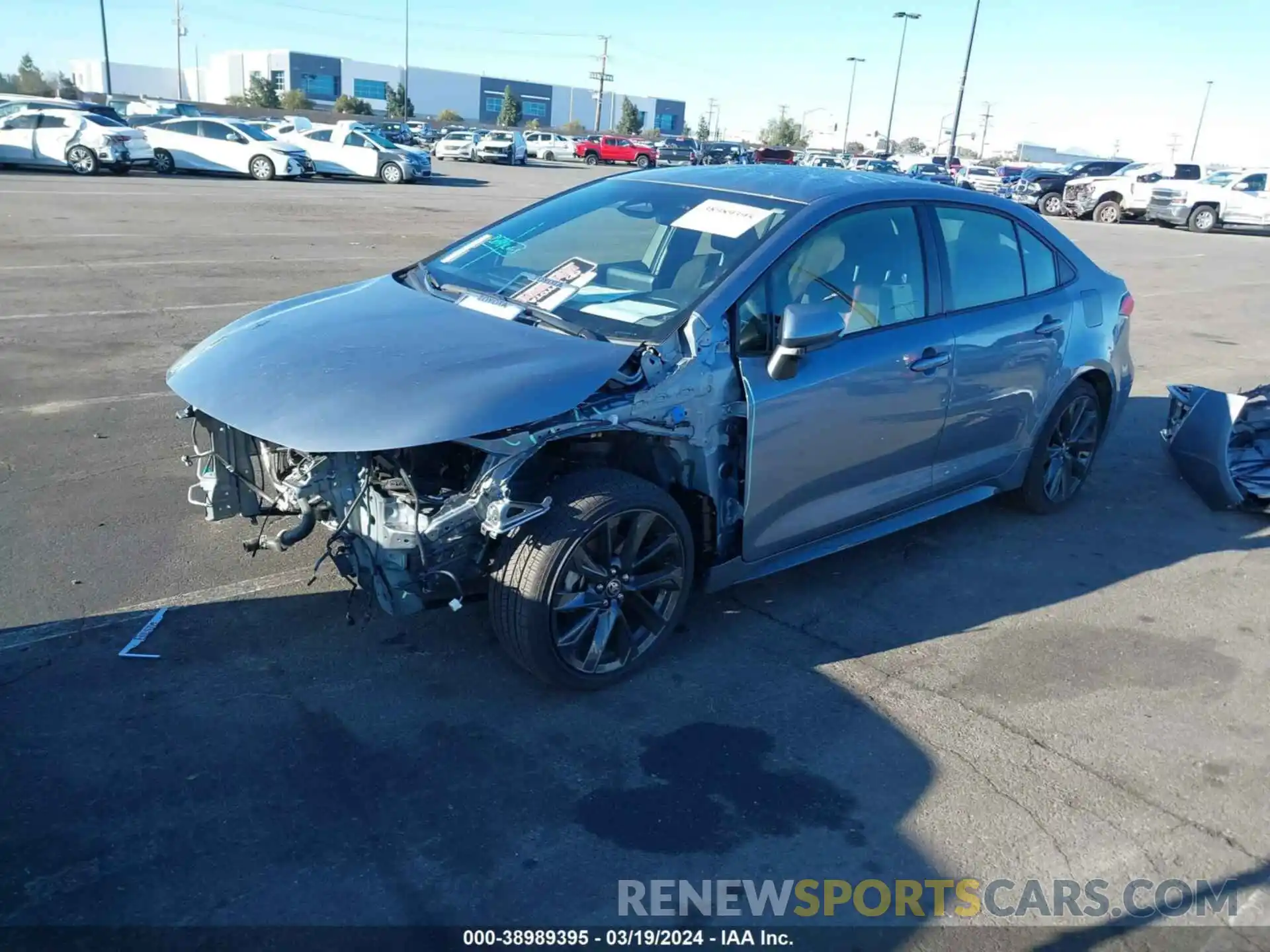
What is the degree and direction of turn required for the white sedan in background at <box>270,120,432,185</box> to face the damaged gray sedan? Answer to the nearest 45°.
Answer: approximately 45° to its right

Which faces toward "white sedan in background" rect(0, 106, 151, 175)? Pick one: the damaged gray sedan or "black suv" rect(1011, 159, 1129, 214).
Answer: the black suv

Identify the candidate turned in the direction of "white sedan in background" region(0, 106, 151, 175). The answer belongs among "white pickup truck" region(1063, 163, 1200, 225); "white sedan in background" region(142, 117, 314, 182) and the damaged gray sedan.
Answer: the white pickup truck

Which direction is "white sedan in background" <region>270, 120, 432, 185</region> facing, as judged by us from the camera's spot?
facing the viewer and to the right of the viewer

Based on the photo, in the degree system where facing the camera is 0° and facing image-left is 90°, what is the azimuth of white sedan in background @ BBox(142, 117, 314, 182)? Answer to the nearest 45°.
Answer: approximately 315°

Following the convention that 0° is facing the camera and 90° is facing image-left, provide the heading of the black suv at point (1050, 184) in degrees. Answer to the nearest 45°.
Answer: approximately 45°

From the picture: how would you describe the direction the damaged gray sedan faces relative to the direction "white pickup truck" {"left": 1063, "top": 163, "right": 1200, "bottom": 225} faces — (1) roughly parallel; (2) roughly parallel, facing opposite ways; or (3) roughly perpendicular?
roughly parallel

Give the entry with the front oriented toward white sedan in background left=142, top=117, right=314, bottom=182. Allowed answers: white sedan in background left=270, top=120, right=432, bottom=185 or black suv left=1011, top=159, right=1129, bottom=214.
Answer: the black suv

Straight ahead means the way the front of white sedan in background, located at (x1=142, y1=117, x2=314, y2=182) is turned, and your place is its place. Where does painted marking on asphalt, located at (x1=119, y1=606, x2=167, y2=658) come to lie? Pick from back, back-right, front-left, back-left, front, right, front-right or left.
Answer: front-right

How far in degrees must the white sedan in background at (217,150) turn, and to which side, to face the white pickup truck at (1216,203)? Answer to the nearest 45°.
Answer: approximately 45° to its left

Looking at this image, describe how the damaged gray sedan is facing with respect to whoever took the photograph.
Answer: facing the viewer and to the left of the viewer

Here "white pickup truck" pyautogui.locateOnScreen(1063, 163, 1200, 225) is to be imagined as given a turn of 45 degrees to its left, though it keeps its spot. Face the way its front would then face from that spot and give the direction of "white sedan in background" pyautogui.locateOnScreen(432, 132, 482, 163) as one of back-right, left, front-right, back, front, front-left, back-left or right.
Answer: right

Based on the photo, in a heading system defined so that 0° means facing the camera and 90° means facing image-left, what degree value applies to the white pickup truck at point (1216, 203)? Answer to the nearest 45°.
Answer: approximately 45°

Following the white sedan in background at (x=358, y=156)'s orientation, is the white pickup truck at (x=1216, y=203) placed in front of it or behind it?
in front

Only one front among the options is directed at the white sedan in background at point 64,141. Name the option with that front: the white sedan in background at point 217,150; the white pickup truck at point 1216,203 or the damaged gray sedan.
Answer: the white pickup truck

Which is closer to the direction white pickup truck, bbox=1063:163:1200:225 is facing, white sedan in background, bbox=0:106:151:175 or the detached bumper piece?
the white sedan in background
